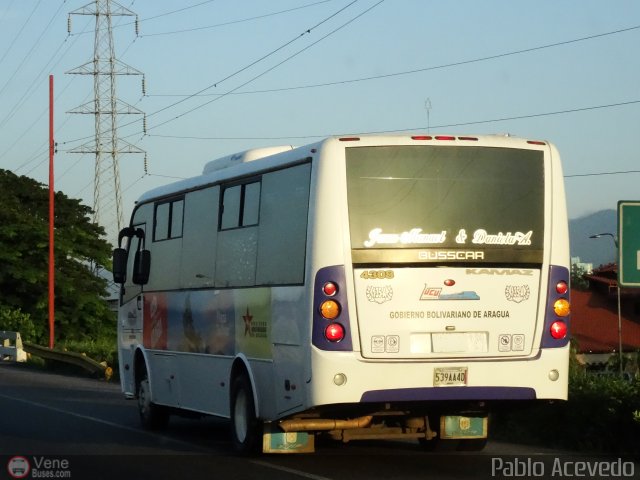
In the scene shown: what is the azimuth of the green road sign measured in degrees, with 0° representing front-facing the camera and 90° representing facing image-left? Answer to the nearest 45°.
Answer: approximately 0°

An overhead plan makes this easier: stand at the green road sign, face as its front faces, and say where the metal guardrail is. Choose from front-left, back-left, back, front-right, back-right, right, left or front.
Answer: back-right

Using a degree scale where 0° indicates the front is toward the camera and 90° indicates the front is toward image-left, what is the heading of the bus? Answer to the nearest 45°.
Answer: approximately 135°
